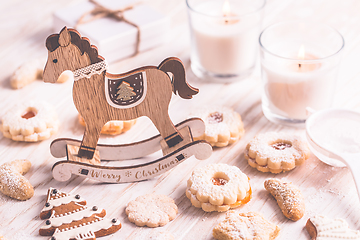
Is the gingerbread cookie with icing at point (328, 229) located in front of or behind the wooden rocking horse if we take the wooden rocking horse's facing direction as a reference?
behind

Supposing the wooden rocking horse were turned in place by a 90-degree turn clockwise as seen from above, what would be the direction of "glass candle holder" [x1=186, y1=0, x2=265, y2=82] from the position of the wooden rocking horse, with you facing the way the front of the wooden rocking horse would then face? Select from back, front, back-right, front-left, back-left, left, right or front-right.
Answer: front-right

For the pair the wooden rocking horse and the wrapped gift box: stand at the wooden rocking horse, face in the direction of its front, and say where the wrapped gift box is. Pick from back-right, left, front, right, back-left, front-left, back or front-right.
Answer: right

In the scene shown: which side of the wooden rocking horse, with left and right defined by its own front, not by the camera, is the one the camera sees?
left

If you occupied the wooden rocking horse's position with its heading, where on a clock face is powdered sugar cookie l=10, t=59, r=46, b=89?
The powdered sugar cookie is roughly at 2 o'clock from the wooden rocking horse.
